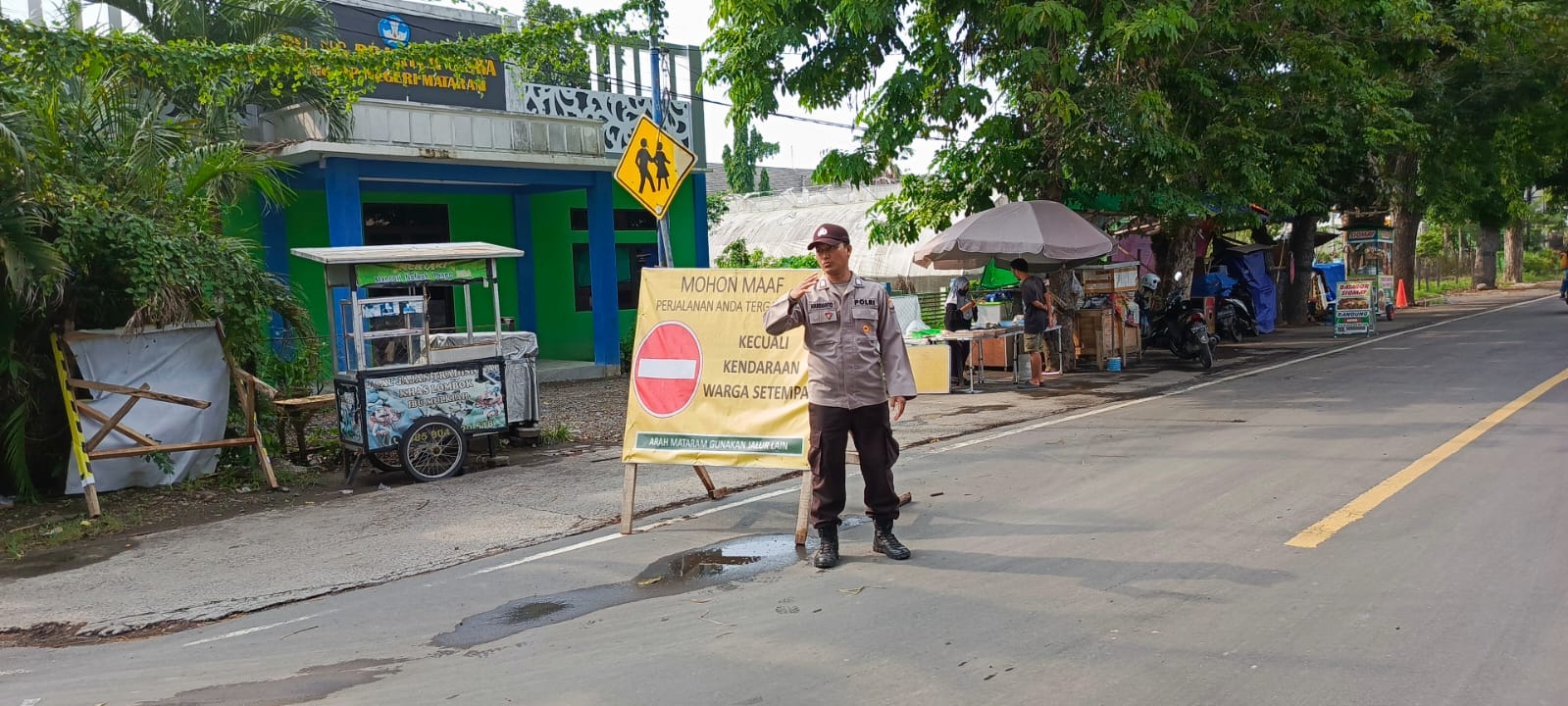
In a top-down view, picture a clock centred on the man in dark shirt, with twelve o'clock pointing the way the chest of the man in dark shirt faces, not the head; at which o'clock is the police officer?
The police officer is roughly at 9 o'clock from the man in dark shirt.

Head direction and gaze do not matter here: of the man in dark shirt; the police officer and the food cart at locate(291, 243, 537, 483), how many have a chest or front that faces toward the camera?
2

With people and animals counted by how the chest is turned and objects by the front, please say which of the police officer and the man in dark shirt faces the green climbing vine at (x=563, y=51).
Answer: the man in dark shirt

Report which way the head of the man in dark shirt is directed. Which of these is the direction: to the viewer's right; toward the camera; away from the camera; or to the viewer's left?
to the viewer's left

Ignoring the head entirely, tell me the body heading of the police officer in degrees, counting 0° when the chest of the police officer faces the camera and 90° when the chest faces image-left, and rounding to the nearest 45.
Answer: approximately 0°

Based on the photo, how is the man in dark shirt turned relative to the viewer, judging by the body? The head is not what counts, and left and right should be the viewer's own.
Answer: facing to the left of the viewer

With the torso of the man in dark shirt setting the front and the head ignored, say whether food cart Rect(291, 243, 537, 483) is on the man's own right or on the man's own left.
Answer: on the man's own left

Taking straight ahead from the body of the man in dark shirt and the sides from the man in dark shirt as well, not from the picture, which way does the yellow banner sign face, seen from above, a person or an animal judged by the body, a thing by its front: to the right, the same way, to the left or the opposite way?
to the left

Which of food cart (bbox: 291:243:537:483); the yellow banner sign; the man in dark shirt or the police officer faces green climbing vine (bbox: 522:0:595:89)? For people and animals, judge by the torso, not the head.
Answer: the man in dark shirt
